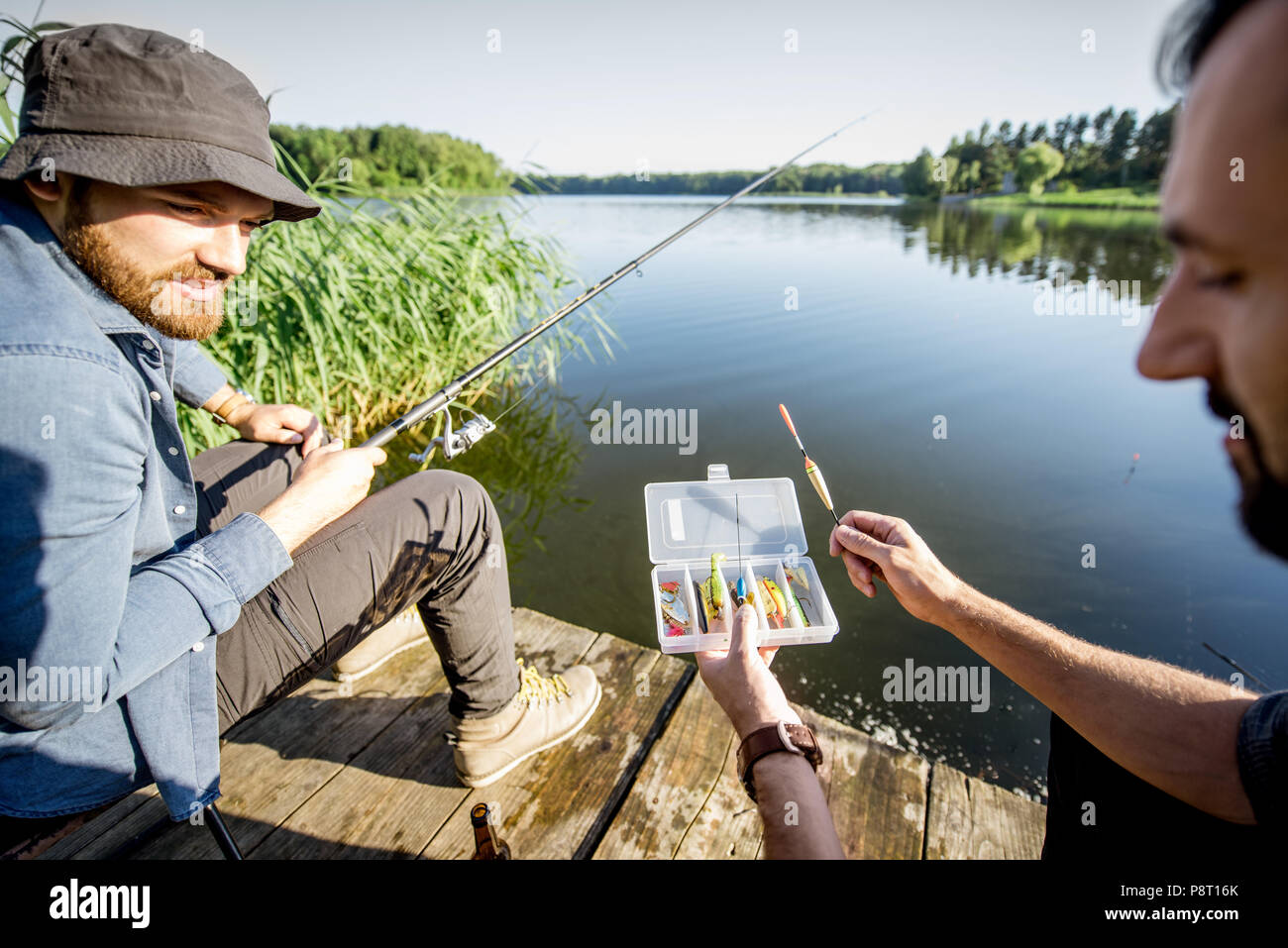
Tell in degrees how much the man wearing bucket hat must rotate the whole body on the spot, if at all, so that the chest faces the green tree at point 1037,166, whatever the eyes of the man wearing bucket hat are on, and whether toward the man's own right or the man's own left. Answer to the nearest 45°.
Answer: approximately 45° to the man's own left

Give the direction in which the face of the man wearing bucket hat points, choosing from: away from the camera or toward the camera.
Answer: toward the camera

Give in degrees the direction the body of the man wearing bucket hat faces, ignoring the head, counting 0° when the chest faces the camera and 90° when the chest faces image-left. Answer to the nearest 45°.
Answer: approximately 270°

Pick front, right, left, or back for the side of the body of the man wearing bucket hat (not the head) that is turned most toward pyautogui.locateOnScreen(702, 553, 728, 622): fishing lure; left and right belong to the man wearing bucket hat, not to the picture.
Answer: front

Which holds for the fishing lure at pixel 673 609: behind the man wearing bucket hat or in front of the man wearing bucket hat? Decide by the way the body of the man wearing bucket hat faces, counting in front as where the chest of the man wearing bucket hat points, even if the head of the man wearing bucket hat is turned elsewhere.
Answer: in front

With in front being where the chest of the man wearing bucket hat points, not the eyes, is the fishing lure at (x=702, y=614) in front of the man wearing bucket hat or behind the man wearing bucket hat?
in front

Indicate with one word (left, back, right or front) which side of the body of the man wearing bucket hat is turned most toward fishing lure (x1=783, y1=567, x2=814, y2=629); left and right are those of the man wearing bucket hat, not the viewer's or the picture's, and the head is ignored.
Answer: front

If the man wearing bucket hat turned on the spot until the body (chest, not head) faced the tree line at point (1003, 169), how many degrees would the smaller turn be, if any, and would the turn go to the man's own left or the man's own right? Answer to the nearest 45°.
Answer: approximately 45° to the man's own left
